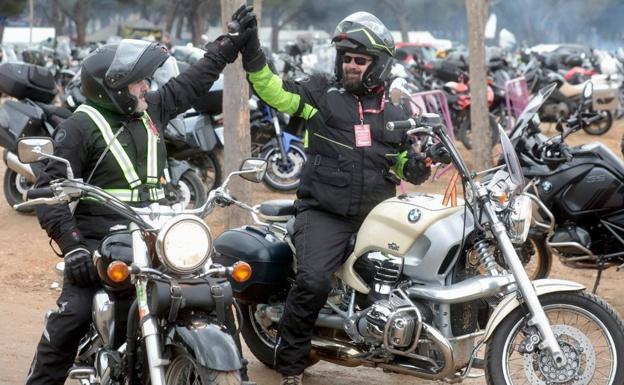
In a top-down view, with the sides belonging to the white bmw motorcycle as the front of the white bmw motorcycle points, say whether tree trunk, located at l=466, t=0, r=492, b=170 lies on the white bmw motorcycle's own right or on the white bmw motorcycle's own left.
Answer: on the white bmw motorcycle's own left

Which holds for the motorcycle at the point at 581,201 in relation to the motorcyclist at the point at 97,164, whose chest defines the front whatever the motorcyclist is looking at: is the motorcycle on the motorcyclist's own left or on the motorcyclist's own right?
on the motorcyclist's own left

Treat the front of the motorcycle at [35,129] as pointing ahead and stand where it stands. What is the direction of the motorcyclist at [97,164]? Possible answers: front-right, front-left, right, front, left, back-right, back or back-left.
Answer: right

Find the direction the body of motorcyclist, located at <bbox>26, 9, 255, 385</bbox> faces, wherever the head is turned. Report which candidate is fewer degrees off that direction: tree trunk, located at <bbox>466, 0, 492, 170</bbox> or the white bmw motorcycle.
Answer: the white bmw motorcycle

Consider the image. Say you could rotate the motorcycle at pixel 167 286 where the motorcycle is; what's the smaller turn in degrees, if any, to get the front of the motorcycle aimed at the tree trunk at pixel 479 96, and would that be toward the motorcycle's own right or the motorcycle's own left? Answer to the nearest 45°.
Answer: approximately 90° to the motorcycle's own left

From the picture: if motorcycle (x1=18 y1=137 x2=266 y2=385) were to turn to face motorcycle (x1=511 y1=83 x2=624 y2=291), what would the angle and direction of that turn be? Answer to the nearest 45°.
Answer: approximately 90° to its left

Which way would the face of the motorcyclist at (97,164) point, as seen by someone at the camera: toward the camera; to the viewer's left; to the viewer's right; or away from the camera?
to the viewer's right

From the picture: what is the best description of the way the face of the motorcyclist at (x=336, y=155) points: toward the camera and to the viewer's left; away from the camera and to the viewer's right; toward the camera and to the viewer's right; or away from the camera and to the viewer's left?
toward the camera and to the viewer's left

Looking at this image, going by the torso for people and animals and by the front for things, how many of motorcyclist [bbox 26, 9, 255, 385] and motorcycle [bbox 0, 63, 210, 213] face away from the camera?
0

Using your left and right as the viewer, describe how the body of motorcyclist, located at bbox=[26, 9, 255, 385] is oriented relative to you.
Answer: facing the viewer and to the right of the viewer
